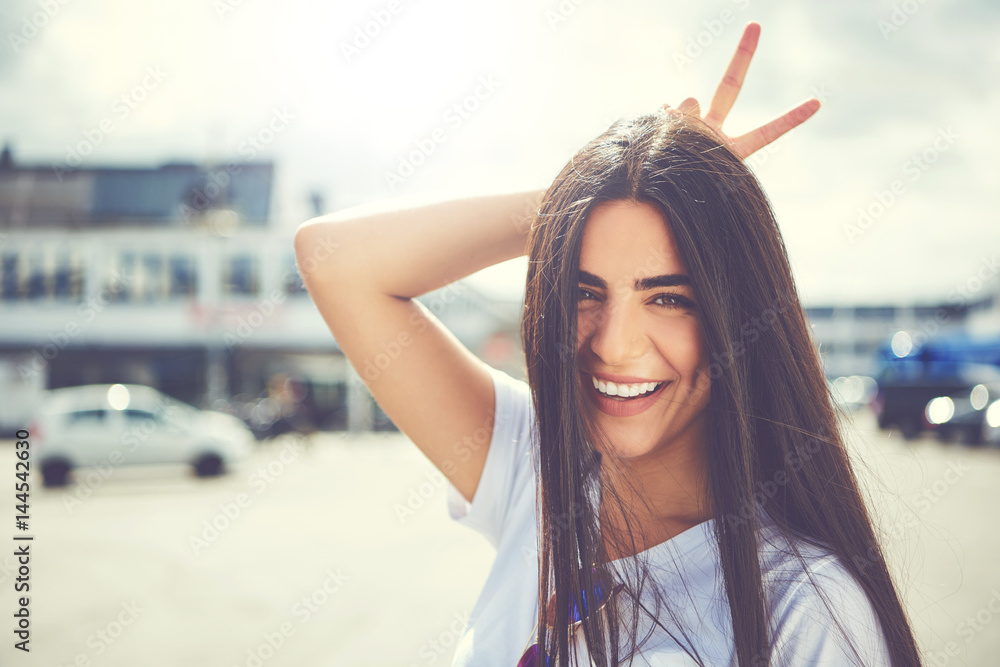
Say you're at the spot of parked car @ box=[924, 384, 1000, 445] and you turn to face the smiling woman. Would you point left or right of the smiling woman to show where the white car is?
right

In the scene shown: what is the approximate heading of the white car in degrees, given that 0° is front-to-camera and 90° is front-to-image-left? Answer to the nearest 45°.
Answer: approximately 270°

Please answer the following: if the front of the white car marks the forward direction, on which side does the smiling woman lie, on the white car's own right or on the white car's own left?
on the white car's own right

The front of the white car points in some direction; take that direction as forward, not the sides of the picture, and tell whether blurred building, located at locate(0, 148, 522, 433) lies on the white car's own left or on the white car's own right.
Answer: on the white car's own left

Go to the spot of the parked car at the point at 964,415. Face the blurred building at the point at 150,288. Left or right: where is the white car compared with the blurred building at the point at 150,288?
left
